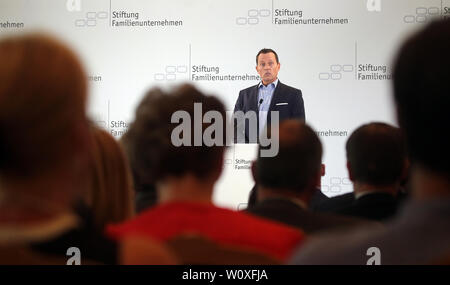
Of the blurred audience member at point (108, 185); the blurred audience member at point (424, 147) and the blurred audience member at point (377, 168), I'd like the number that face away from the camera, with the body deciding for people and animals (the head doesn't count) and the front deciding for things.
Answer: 3

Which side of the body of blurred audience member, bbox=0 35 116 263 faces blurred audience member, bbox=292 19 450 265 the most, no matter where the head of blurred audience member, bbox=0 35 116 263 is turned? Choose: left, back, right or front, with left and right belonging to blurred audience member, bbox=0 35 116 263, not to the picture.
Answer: right

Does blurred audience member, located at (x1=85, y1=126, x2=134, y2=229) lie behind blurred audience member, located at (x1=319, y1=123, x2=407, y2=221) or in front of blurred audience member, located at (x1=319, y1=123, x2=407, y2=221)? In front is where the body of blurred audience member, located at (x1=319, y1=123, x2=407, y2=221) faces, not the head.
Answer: behind

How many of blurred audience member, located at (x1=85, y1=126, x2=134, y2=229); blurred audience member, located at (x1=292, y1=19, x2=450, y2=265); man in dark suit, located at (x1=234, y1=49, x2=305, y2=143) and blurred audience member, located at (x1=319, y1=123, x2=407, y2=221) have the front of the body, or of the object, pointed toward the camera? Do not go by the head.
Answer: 1

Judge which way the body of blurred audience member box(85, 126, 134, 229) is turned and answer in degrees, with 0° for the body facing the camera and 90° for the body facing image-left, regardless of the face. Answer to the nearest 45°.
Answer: approximately 180°

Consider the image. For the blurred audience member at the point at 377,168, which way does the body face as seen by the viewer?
away from the camera

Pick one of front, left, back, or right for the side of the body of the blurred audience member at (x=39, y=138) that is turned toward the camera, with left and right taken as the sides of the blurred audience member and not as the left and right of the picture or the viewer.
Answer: back

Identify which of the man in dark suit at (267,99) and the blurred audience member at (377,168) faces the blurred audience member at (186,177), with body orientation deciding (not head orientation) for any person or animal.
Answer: the man in dark suit

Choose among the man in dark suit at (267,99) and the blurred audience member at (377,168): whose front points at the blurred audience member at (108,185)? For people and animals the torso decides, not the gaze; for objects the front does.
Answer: the man in dark suit

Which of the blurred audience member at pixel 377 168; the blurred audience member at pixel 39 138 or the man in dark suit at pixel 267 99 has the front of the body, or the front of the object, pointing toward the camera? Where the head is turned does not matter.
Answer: the man in dark suit

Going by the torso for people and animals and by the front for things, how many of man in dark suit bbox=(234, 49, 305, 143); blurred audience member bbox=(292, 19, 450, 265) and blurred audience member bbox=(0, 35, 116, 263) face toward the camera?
1

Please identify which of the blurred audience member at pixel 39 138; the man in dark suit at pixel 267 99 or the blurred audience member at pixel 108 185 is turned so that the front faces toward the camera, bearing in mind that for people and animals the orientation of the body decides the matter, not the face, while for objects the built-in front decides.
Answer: the man in dark suit

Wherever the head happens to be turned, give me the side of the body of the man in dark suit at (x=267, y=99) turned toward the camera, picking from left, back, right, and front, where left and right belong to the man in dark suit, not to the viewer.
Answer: front

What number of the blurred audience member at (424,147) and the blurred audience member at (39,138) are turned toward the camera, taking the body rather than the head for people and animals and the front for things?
0

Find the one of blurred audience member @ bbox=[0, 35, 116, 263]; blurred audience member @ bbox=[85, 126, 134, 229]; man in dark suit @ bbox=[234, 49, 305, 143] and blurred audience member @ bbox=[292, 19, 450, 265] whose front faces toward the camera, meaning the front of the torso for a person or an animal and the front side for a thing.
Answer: the man in dark suit

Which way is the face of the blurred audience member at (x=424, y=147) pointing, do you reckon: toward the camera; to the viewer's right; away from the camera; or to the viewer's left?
away from the camera

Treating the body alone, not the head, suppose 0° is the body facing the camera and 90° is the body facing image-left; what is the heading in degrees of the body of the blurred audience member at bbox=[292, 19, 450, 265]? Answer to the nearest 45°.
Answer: approximately 180°

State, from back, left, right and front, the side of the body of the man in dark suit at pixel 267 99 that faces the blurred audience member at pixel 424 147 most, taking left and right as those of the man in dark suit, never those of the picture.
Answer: front

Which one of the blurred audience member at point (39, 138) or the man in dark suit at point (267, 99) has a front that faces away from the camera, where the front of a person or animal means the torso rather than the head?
the blurred audience member
